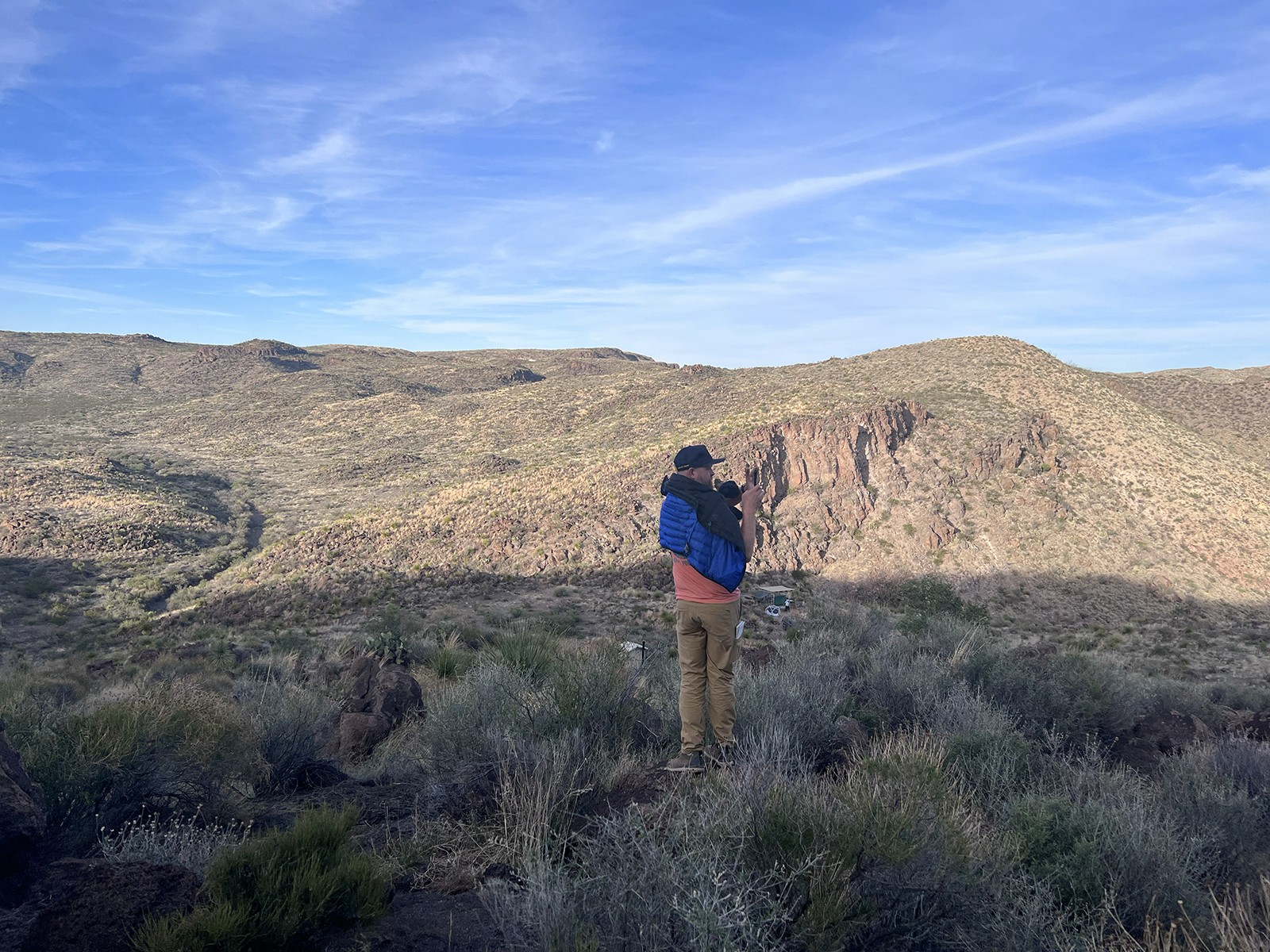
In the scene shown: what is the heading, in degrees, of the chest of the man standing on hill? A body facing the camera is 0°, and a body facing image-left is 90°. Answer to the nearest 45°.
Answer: approximately 225°

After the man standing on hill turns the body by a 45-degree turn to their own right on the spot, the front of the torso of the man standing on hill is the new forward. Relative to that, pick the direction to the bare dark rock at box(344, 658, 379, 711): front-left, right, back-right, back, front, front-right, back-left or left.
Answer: back-left

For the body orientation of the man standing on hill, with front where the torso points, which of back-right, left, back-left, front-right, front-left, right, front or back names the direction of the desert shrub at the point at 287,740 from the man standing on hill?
back-left

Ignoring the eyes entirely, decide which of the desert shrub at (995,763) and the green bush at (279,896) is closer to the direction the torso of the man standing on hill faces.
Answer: the desert shrub

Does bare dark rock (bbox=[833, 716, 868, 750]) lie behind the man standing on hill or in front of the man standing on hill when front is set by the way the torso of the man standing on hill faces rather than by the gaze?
in front

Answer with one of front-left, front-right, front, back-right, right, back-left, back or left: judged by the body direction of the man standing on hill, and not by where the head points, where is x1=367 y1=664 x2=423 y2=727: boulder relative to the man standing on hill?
left

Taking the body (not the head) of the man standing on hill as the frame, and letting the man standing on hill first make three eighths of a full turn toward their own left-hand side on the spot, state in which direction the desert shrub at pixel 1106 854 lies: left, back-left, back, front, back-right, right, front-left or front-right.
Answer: back-left

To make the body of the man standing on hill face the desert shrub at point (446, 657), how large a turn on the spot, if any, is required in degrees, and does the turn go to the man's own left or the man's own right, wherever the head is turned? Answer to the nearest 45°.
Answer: approximately 90° to the man's own left

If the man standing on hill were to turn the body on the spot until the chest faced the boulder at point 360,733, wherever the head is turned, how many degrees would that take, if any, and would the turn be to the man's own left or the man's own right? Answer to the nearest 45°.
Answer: approximately 90° to the man's own left

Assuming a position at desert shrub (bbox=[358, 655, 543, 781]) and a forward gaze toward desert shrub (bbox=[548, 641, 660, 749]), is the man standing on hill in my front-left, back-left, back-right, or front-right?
front-right

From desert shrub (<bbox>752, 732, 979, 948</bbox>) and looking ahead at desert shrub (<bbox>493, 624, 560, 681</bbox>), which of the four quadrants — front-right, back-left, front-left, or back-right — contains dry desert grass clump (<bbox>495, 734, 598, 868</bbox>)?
front-left

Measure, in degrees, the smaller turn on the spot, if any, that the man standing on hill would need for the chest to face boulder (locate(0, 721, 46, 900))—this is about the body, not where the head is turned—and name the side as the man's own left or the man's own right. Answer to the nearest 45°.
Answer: approximately 180°
